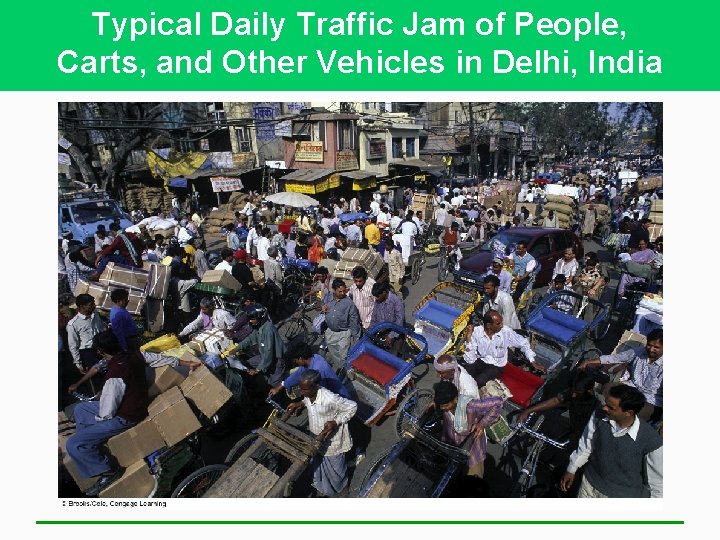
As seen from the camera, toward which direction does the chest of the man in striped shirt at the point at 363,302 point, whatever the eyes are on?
toward the camera

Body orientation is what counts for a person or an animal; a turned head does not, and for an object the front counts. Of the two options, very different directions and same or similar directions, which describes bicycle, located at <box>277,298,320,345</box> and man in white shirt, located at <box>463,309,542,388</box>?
same or similar directions

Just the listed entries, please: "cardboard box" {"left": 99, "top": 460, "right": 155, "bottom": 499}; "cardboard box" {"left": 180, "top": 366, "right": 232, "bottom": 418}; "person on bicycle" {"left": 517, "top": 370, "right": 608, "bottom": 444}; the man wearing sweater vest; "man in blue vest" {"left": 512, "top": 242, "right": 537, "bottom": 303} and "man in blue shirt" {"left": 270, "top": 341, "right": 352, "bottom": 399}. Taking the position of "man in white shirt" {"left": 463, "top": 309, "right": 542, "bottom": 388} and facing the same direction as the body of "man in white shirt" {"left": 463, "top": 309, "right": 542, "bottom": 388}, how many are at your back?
1

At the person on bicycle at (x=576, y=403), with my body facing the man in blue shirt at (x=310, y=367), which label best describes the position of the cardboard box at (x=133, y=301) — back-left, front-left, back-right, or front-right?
front-right

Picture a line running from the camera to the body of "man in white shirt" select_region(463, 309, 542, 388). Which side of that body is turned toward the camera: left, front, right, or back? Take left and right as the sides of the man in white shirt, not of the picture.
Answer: front

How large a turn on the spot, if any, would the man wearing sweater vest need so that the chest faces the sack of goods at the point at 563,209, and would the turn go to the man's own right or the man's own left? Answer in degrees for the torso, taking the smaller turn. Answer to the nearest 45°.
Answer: approximately 135° to the man's own right

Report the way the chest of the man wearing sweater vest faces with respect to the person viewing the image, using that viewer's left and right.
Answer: facing the viewer and to the left of the viewer
